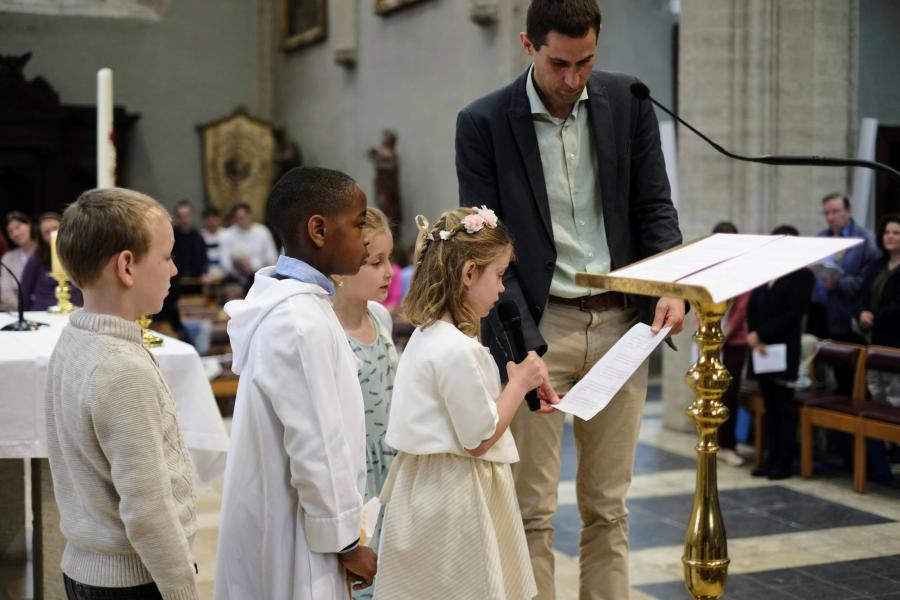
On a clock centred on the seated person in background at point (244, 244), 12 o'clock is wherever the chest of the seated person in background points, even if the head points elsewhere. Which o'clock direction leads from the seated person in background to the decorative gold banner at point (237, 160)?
The decorative gold banner is roughly at 6 o'clock from the seated person in background.

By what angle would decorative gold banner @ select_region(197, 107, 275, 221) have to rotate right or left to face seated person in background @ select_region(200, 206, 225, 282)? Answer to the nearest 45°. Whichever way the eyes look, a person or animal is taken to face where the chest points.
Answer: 0° — it already faces them

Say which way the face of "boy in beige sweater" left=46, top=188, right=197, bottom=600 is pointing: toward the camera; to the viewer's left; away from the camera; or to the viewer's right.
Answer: to the viewer's right

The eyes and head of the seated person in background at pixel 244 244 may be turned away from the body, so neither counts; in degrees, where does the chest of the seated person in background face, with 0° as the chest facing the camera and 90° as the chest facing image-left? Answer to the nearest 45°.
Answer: approximately 0°

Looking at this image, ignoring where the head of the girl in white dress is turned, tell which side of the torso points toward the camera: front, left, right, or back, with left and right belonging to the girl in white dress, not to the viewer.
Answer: right

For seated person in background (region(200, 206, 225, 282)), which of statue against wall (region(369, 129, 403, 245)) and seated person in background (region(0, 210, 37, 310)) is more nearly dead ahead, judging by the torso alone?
the seated person in background

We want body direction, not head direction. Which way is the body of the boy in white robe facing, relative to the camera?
to the viewer's right
